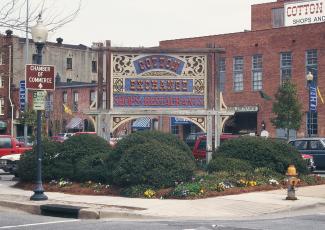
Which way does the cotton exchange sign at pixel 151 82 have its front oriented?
toward the camera

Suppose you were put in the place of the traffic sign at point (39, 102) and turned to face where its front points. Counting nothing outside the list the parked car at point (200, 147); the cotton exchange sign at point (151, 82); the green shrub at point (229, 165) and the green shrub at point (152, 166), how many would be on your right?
0

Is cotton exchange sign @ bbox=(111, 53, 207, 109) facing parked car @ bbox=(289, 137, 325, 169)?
no

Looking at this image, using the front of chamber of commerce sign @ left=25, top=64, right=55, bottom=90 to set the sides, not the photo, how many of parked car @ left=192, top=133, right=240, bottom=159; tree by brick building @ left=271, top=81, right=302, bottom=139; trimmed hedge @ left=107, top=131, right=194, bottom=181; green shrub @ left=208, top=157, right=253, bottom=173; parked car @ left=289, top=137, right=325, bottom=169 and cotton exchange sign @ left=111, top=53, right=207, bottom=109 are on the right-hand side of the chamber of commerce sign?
0

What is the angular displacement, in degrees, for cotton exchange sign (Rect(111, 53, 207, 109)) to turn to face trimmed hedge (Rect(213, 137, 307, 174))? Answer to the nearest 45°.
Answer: approximately 90° to its left

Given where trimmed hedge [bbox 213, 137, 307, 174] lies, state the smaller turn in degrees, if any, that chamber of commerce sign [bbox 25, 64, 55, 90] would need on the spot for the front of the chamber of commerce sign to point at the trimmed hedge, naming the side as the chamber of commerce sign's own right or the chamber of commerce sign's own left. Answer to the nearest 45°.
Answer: approximately 90° to the chamber of commerce sign's own left

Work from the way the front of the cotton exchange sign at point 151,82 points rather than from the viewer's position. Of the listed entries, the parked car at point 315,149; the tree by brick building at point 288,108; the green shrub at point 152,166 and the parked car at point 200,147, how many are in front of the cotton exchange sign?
1

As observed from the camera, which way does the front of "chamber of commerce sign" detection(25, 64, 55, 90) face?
facing the viewer

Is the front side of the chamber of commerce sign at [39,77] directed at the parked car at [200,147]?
no

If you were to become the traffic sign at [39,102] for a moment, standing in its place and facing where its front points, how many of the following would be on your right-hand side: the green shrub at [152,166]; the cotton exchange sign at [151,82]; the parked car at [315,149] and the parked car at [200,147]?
0

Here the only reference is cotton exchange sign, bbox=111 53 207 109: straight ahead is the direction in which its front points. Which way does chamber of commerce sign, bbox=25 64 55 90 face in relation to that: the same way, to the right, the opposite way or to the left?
the same way

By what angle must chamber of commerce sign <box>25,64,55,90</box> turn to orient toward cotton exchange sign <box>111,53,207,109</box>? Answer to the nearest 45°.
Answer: approximately 135° to its left

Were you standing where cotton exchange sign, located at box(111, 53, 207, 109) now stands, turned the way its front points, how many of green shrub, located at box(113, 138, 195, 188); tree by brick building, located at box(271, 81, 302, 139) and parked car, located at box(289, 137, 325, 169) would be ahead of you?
1
